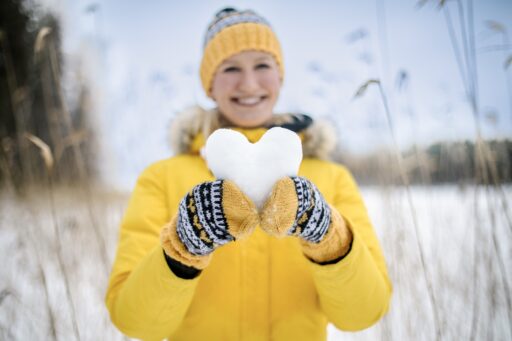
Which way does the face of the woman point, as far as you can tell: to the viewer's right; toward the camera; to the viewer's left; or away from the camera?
toward the camera

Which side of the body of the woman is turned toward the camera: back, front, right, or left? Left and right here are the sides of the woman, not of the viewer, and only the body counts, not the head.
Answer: front
